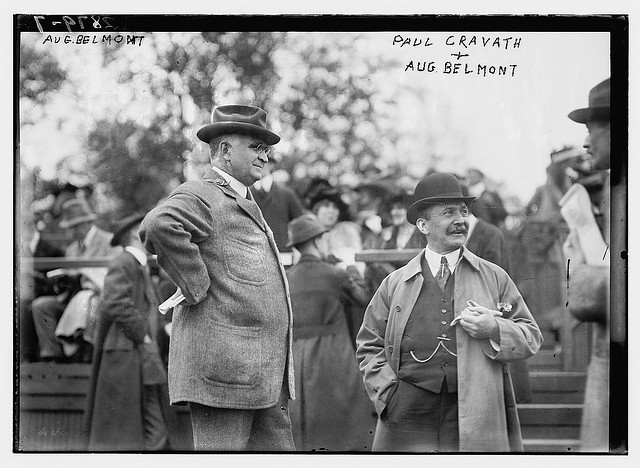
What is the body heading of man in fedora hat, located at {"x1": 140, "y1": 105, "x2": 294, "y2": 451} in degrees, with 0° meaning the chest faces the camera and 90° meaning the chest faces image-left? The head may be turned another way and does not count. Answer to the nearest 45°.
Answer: approximately 270°

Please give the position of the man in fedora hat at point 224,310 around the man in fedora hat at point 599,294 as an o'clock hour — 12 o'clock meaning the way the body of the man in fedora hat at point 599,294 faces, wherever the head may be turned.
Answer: the man in fedora hat at point 224,310 is roughly at 11 o'clock from the man in fedora hat at point 599,294.

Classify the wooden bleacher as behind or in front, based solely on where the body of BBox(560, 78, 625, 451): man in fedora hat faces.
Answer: in front

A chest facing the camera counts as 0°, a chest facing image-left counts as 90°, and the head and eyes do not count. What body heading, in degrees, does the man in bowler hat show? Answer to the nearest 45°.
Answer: approximately 0°

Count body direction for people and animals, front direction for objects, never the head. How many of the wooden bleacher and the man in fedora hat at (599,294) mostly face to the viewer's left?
1

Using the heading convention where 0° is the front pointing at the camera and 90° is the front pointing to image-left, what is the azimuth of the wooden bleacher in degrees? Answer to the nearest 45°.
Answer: approximately 0°

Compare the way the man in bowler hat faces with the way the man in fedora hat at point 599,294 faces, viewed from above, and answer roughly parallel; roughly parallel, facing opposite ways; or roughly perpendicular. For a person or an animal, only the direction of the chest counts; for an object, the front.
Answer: roughly perpendicular

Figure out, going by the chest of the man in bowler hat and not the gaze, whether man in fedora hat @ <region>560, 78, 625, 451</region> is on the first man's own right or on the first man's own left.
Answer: on the first man's own left

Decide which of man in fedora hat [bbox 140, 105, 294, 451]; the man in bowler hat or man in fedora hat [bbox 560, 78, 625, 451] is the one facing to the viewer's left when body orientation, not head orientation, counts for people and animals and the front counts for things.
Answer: man in fedora hat [bbox 560, 78, 625, 451]

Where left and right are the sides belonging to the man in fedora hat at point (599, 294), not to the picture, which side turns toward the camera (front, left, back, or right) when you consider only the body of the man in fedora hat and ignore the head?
left

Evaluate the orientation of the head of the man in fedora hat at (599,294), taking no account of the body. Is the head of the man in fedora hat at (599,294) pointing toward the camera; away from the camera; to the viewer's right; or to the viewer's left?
to the viewer's left
